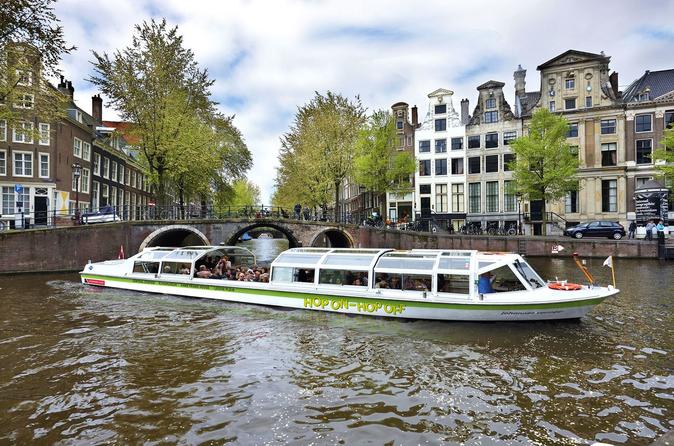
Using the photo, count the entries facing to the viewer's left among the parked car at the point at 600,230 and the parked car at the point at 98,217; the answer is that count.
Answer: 2

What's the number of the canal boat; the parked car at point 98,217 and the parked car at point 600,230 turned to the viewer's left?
2

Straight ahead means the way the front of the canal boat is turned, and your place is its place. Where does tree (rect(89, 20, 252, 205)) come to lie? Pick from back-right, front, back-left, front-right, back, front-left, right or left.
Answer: back

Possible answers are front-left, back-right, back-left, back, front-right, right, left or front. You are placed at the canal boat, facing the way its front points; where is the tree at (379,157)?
back-left

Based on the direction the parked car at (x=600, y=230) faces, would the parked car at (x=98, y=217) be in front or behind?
in front

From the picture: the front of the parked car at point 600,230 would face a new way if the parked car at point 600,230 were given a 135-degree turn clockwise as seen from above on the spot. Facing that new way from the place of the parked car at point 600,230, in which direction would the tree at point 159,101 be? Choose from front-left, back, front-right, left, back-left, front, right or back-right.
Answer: back

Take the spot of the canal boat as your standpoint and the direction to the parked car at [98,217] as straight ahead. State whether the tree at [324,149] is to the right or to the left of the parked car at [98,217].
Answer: right

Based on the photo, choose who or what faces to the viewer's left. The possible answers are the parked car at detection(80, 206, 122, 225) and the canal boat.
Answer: the parked car

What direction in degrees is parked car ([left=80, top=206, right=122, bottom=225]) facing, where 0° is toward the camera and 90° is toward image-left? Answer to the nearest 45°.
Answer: approximately 90°

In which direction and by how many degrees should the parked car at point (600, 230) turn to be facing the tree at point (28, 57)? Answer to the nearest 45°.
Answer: approximately 45° to its left

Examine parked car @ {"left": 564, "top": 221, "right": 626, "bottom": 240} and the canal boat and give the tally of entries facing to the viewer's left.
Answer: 1

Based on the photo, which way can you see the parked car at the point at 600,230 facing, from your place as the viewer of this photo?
facing to the left of the viewer

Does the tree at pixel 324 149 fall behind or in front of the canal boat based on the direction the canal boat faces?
behind

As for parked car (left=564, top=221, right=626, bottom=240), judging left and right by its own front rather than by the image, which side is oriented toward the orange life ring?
left

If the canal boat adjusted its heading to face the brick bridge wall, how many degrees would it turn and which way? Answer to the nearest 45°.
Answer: approximately 90° to its left
